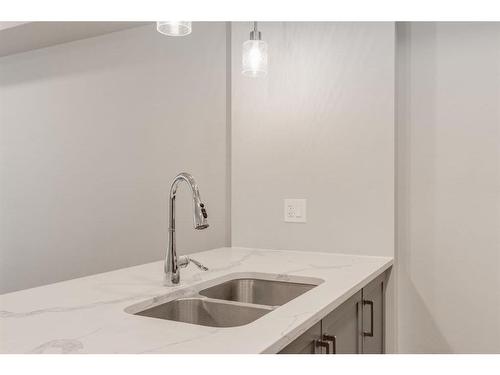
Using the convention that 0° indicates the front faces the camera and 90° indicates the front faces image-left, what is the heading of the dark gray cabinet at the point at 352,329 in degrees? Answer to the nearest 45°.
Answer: approximately 315°

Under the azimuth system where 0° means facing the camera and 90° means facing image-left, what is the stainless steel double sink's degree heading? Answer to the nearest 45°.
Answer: approximately 315°

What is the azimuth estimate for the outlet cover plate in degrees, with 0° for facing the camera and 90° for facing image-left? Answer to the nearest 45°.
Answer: approximately 0°
